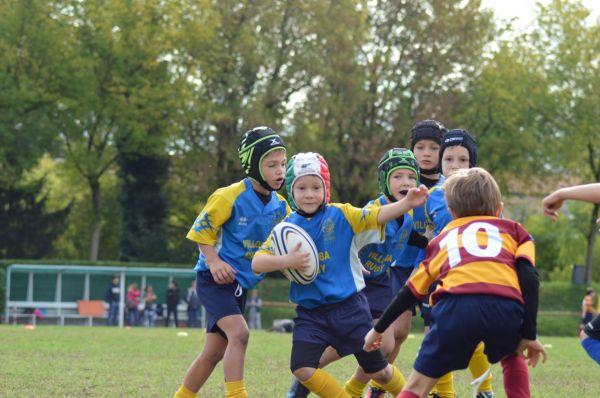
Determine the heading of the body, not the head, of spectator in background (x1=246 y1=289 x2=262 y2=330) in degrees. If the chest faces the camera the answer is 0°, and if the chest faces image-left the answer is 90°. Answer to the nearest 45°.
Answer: approximately 0°

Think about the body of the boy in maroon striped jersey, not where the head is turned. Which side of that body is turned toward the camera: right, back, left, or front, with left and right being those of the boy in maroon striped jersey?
back

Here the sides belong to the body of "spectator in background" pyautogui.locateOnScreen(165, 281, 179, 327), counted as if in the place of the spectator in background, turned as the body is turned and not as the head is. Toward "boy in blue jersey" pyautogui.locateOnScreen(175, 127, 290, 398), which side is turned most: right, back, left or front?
front

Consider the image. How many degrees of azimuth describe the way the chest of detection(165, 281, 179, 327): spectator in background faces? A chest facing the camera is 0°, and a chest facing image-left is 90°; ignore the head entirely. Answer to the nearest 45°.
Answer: approximately 0°

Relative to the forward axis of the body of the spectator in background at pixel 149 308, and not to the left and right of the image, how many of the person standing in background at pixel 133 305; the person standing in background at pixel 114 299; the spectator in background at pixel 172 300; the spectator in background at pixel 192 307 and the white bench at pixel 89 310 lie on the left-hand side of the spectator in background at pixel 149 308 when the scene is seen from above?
2

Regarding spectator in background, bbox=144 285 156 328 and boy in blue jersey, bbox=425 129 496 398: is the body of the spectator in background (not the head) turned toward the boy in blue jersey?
yes

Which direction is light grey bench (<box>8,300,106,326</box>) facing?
toward the camera
